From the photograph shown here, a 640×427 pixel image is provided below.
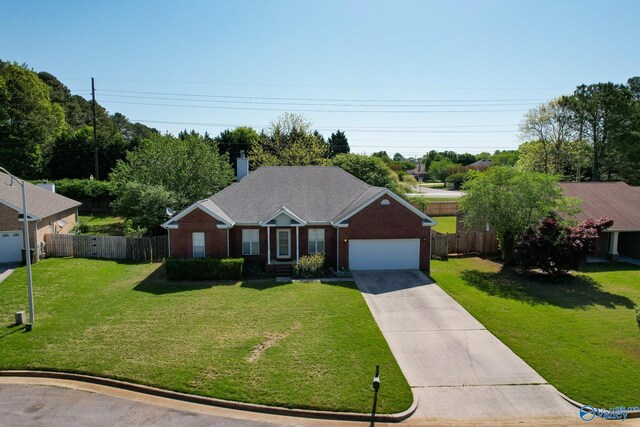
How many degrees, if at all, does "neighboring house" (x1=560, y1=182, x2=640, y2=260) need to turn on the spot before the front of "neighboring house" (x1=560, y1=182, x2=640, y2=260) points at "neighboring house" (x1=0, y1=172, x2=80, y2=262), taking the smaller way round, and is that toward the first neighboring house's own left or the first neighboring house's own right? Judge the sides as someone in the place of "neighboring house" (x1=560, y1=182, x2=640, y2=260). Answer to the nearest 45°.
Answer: approximately 45° to the first neighboring house's own right

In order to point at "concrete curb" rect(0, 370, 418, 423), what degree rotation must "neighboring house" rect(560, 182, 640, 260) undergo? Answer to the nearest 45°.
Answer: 0° — it already faces it

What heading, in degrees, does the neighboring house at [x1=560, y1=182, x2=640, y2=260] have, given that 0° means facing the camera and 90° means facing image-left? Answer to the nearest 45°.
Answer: approximately 0°

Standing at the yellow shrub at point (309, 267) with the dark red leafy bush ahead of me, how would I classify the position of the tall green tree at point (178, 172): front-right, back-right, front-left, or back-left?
back-left

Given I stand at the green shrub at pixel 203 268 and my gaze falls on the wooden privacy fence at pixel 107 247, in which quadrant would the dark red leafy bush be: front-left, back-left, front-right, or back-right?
back-right

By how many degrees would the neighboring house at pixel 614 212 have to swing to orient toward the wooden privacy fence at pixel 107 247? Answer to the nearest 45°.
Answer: approximately 45° to its right

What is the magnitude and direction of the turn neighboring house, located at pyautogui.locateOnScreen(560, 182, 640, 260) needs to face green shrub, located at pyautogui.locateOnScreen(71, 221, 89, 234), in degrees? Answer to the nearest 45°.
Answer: approximately 45° to its right

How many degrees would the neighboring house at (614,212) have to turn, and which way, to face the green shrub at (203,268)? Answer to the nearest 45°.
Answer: approximately 45° to its right

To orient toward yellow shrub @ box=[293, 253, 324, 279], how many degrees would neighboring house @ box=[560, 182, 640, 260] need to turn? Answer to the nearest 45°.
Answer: approximately 45° to its right

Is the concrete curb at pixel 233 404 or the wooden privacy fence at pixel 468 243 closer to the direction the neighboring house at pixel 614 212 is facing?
the concrete curb
